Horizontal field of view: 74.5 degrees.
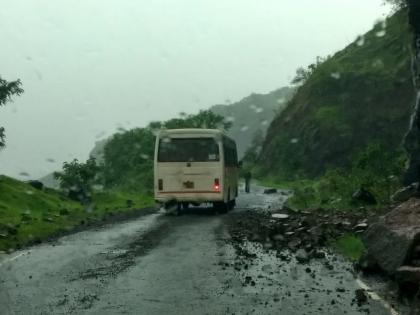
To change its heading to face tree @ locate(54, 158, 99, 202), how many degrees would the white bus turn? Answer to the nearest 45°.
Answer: approximately 45° to its left

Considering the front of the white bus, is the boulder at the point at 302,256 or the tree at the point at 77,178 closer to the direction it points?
the tree

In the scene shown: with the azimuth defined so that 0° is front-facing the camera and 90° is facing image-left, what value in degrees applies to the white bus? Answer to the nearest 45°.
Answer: approximately 180°

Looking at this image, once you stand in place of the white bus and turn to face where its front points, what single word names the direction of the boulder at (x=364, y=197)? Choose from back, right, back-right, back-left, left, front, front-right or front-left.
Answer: right

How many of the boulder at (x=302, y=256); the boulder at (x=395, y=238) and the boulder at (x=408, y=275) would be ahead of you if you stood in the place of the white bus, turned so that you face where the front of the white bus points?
0

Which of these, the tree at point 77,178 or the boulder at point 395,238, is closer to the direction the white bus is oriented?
the tree

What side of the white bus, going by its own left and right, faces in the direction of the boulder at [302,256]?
back

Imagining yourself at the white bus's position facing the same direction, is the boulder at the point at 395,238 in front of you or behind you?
behind

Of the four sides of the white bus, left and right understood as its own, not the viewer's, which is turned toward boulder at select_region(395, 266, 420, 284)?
back
